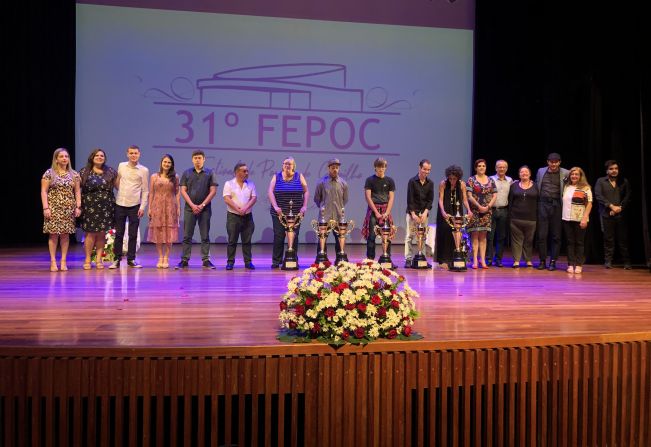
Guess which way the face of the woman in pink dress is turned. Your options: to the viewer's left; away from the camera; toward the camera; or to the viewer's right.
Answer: toward the camera

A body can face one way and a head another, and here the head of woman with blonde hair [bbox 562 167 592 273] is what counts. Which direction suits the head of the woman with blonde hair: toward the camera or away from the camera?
toward the camera

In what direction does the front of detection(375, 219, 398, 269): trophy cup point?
toward the camera

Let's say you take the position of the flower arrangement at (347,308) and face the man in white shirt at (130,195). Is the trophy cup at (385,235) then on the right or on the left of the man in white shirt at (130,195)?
right

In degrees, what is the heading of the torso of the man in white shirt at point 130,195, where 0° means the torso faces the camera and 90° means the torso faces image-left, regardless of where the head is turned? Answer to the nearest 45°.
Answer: approximately 0°

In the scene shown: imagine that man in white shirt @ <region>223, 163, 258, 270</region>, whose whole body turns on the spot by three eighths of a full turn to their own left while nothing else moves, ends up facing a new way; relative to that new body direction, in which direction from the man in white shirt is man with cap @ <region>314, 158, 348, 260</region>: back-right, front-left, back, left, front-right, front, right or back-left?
front-right

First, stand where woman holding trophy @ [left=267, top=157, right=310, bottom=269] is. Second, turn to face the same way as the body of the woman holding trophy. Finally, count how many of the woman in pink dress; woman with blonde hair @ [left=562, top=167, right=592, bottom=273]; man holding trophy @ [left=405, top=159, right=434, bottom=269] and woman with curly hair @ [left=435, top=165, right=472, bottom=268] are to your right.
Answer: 1

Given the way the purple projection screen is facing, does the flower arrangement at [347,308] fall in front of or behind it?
in front

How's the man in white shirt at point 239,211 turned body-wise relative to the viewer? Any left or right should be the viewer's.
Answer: facing the viewer

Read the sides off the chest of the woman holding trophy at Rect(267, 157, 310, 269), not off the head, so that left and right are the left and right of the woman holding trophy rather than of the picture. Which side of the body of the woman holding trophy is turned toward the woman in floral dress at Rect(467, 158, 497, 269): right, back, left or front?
left

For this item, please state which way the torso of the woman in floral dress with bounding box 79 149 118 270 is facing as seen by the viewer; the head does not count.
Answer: toward the camera

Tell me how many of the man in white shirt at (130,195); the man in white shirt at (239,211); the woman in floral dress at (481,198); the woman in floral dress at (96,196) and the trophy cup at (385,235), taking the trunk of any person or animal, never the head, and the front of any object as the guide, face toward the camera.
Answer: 5
